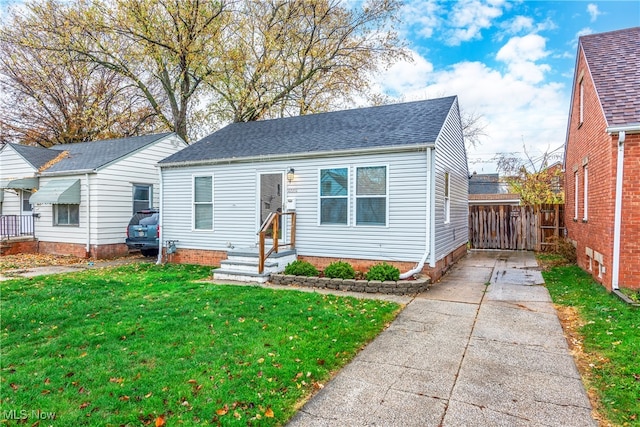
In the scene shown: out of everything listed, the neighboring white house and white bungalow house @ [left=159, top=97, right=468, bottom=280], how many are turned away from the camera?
0

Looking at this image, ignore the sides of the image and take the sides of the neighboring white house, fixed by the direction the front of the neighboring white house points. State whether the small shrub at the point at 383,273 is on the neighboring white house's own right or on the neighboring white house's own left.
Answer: on the neighboring white house's own left

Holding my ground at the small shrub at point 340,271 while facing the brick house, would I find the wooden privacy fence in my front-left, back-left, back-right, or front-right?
front-left

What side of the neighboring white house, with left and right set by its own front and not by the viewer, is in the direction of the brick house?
left

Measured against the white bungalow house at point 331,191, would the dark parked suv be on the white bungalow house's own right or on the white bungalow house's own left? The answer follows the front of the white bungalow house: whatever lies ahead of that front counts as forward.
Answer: on the white bungalow house's own right

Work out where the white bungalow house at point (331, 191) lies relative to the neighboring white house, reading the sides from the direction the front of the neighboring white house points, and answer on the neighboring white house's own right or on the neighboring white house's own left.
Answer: on the neighboring white house's own left

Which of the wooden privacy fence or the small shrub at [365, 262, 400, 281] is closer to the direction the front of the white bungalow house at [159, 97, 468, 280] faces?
the small shrub

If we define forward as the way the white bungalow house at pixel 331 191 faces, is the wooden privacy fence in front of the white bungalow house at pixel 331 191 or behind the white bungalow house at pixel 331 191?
behind

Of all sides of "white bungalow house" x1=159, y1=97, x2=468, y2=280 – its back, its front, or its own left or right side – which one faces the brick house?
left

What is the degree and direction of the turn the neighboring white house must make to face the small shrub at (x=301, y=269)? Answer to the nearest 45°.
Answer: approximately 90° to its left

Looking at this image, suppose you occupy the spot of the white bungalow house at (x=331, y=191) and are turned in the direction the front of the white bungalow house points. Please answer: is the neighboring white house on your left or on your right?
on your right

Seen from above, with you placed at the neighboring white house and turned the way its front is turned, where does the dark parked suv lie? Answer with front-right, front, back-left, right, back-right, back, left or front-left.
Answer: left

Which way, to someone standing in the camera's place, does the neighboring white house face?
facing the viewer and to the left of the viewer
